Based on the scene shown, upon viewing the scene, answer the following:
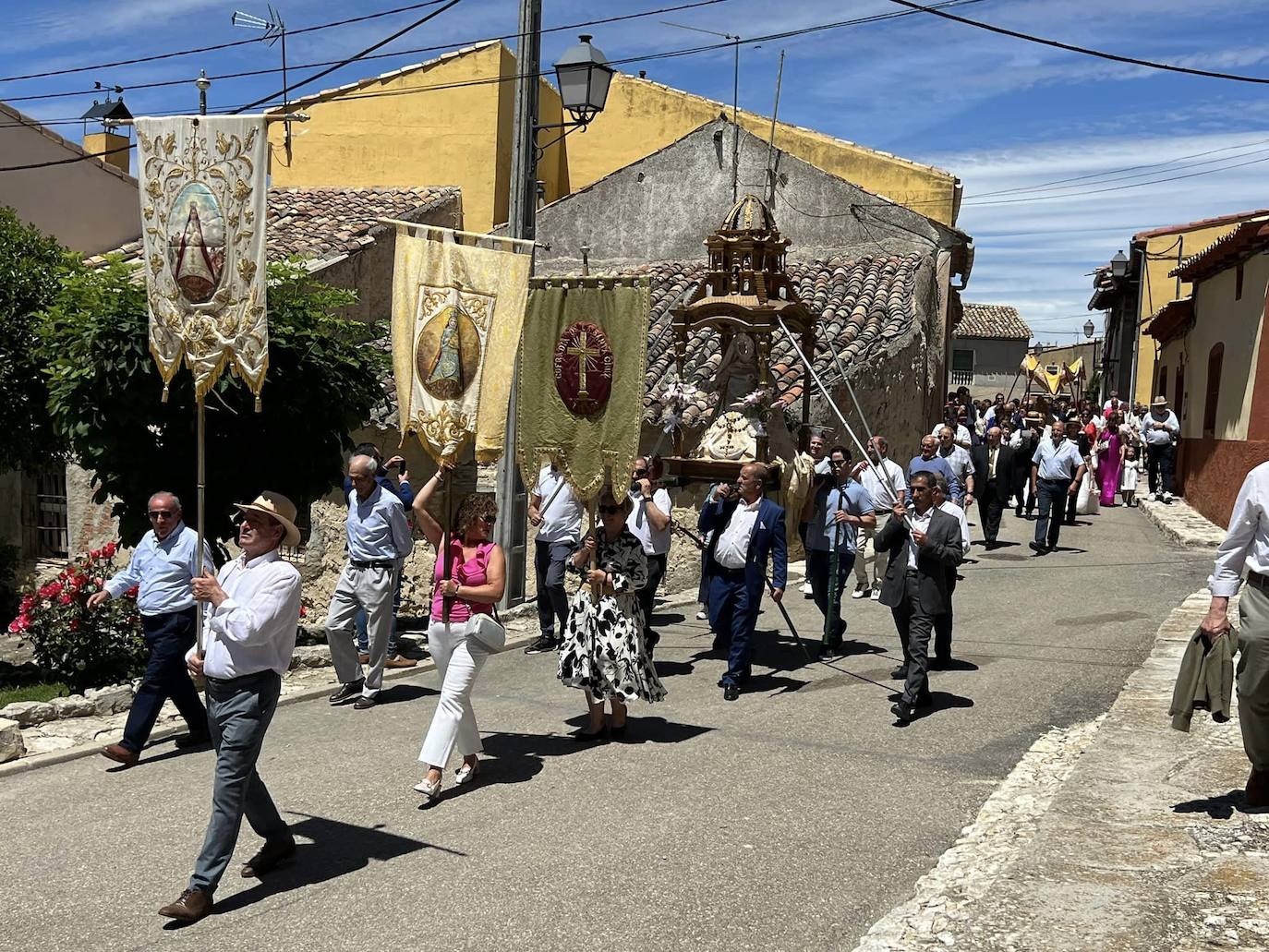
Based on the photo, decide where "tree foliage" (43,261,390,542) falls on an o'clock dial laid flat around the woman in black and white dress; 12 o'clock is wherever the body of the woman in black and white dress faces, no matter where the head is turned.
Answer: The tree foliage is roughly at 3 o'clock from the woman in black and white dress.

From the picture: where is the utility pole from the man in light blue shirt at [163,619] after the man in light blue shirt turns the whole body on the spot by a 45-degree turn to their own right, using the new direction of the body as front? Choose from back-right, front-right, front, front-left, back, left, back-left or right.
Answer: back-right

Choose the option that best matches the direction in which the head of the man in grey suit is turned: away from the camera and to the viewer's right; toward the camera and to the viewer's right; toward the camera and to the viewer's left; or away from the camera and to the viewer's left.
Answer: toward the camera and to the viewer's left

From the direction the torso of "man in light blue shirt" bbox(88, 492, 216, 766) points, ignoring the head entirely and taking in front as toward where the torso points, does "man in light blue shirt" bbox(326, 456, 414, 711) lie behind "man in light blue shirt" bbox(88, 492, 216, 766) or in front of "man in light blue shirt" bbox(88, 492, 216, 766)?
behind

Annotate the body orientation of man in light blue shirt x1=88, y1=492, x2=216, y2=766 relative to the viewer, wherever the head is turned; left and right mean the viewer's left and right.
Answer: facing the viewer and to the left of the viewer

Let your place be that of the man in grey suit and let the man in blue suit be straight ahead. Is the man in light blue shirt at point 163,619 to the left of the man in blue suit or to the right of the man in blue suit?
left

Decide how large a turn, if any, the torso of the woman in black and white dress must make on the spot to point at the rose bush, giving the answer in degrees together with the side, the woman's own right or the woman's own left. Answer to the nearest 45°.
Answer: approximately 90° to the woman's own right

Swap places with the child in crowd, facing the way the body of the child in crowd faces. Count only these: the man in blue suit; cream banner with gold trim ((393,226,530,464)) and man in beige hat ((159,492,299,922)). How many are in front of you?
3

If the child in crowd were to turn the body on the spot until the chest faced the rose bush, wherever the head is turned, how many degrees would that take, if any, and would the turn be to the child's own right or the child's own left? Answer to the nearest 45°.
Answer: approximately 45° to the child's own right

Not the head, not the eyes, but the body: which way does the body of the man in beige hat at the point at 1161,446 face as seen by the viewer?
toward the camera

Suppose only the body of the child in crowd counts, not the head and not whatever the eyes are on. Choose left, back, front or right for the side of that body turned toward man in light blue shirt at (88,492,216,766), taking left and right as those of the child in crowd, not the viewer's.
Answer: front

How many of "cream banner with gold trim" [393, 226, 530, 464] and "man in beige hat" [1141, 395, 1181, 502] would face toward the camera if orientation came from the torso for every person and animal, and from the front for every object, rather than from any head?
2

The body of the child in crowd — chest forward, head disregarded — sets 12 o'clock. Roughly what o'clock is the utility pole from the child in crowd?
The utility pole is roughly at 1 o'clock from the child in crowd.

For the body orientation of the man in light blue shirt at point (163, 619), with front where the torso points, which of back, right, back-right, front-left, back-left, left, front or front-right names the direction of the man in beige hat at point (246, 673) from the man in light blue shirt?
front-left
